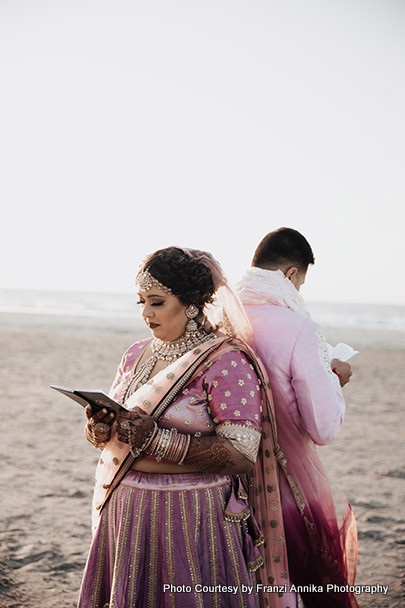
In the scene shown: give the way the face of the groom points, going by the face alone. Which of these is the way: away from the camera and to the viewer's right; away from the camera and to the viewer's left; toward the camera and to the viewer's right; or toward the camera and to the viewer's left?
away from the camera and to the viewer's right

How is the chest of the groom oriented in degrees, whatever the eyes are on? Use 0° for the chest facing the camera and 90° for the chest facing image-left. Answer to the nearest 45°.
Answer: approximately 225°
